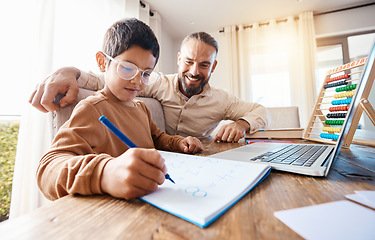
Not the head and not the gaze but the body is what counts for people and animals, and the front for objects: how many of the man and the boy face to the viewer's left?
0

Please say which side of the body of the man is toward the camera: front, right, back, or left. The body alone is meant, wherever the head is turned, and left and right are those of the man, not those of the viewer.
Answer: front

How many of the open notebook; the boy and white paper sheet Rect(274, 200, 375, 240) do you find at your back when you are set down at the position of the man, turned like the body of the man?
0

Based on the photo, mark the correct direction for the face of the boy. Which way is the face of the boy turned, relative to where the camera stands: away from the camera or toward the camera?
toward the camera

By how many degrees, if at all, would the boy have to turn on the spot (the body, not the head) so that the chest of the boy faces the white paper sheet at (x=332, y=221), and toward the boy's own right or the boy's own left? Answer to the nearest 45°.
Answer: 0° — they already face it

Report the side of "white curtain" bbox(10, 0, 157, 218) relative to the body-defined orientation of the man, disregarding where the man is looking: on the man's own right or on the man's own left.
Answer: on the man's own right

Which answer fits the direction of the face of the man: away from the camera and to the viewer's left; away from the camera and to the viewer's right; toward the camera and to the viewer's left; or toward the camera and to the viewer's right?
toward the camera and to the viewer's left

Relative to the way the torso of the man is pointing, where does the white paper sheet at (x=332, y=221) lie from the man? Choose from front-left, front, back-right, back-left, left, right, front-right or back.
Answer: front

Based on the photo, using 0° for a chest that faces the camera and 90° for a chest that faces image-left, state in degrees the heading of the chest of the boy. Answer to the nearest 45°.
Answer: approximately 315°
